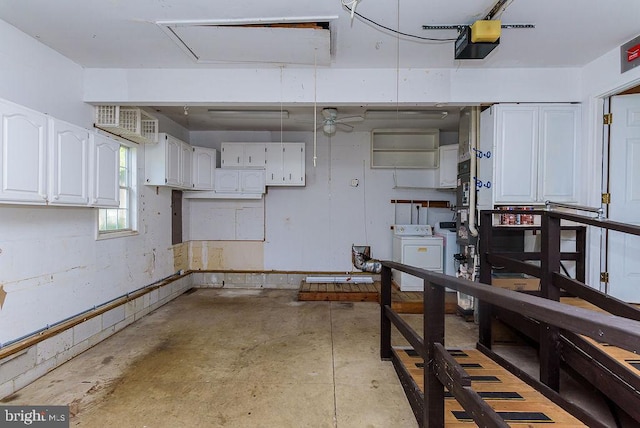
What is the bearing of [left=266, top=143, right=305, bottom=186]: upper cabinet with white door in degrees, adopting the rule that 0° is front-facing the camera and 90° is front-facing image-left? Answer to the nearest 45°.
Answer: approximately 0°

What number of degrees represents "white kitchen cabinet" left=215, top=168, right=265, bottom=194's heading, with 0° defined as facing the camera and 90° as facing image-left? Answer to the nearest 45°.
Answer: approximately 0°

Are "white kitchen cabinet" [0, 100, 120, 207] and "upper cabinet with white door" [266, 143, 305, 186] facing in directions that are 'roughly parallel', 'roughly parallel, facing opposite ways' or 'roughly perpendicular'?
roughly perpendicular

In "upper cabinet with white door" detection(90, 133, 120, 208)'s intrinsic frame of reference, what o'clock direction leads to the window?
The window is roughly at 8 o'clock from the upper cabinet with white door.

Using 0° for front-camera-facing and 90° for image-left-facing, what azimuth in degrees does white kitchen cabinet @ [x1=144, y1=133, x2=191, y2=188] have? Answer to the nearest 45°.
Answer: approximately 315°

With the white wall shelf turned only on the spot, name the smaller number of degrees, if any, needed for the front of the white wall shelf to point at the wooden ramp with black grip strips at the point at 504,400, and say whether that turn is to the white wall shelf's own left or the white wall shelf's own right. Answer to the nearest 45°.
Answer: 0° — it already faces it
